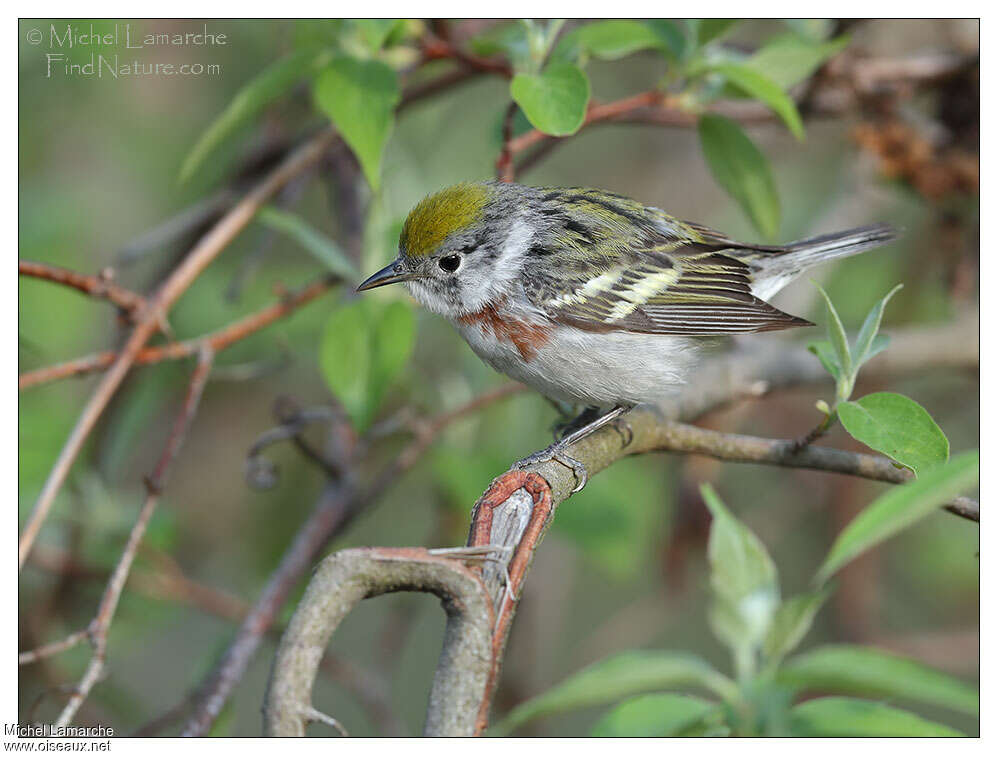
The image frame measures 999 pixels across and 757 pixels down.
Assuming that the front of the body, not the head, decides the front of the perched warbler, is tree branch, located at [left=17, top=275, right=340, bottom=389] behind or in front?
in front

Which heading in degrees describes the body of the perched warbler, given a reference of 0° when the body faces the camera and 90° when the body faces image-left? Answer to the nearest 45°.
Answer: approximately 90°
